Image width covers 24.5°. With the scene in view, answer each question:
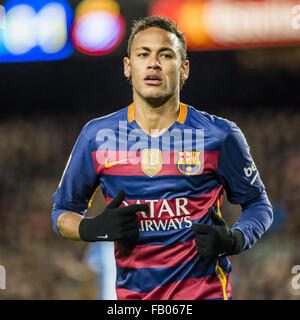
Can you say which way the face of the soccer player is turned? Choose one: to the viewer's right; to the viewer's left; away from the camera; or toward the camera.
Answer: toward the camera

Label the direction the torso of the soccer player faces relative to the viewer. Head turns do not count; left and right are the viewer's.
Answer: facing the viewer
